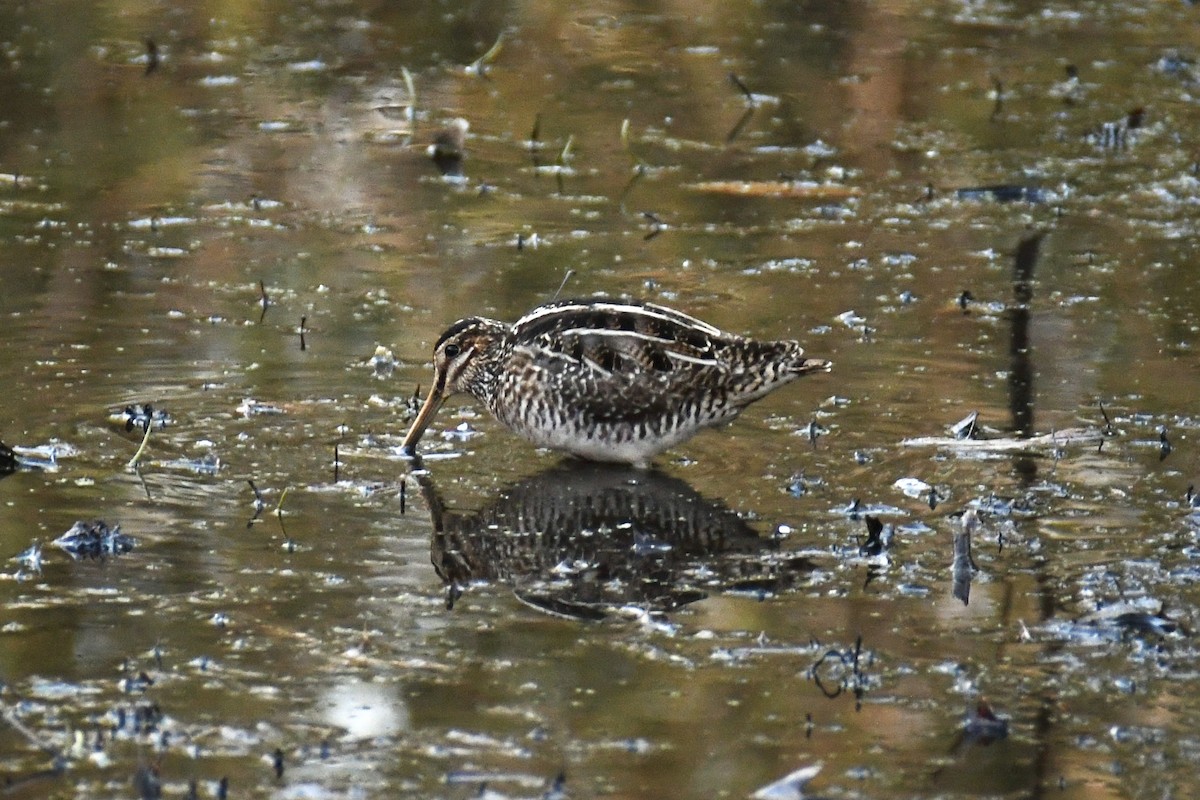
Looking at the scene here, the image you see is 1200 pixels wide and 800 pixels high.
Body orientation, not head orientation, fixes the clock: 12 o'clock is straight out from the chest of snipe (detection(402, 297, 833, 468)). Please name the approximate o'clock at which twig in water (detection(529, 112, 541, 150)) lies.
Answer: The twig in water is roughly at 3 o'clock from the snipe.

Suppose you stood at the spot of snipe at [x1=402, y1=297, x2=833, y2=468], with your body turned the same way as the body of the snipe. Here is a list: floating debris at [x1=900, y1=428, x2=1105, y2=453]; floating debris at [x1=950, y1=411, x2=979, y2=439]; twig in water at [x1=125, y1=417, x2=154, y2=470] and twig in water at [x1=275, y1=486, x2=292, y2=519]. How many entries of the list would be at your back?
2

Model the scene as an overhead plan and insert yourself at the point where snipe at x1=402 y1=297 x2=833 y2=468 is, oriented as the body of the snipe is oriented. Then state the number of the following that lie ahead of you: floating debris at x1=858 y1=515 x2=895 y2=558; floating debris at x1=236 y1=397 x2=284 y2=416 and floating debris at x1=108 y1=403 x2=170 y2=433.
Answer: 2

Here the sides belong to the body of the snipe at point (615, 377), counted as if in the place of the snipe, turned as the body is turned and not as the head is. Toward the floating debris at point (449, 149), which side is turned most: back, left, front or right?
right

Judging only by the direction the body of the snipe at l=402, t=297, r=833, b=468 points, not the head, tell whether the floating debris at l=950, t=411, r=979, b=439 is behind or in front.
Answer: behind

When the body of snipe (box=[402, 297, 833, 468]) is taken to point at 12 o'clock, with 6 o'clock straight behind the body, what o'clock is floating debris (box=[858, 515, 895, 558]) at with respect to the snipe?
The floating debris is roughly at 8 o'clock from the snipe.

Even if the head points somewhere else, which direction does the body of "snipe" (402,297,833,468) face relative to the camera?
to the viewer's left

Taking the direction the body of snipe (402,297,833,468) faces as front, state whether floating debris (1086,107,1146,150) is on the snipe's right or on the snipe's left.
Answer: on the snipe's right

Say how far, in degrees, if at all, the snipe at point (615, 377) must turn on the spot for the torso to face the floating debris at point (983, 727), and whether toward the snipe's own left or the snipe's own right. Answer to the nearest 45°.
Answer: approximately 90° to the snipe's own left
